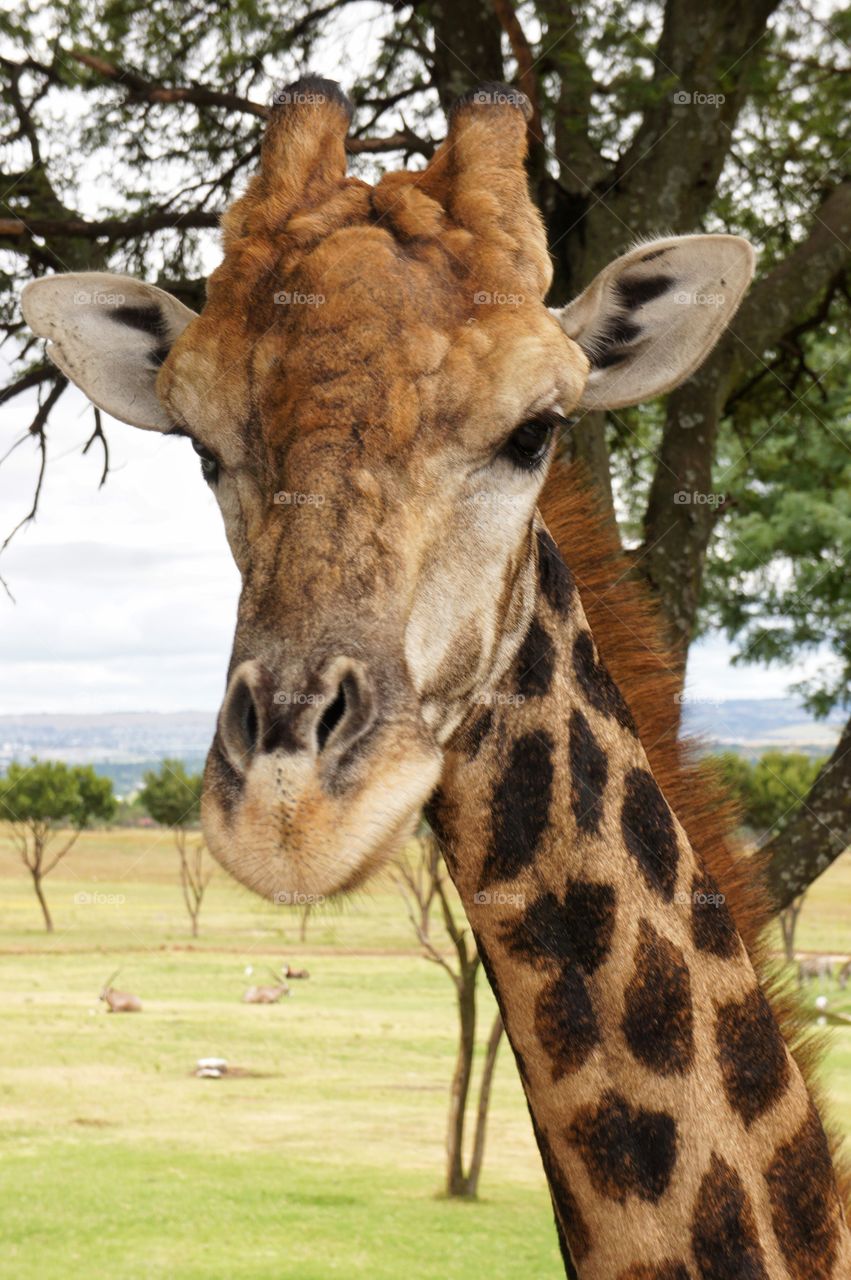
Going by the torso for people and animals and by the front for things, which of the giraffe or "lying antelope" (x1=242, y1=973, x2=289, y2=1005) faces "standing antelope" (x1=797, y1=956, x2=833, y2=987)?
"lying antelope" (x1=242, y1=973, x2=289, y2=1005)

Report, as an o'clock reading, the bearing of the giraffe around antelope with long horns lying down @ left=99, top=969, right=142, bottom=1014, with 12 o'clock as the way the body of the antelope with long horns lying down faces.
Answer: The giraffe is roughly at 9 o'clock from the antelope with long horns lying down.

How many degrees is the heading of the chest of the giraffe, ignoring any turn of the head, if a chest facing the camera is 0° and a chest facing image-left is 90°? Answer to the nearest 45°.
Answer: approximately 45°

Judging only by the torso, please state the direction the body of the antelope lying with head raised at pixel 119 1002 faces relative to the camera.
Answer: to the viewer's left

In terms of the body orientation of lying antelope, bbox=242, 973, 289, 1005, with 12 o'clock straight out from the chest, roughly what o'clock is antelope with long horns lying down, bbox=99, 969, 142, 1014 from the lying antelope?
The antelope with long horns lying down is roughly at 5 o'clock from the lying antelope.

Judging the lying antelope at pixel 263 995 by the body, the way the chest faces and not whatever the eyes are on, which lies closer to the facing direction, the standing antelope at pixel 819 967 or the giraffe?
the standing antelope

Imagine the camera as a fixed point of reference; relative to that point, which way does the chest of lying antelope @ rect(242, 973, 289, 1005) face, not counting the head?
to the viewer's right

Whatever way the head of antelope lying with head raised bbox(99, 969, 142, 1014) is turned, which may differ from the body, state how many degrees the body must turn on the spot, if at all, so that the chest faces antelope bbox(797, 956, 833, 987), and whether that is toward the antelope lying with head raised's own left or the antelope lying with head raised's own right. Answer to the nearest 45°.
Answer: approximately 180°

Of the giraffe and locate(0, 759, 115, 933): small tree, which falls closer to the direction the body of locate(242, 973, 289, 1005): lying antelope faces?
the giraffe

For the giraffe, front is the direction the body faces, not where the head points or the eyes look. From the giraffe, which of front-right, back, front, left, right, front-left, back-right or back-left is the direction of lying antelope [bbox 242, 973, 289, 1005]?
back-right

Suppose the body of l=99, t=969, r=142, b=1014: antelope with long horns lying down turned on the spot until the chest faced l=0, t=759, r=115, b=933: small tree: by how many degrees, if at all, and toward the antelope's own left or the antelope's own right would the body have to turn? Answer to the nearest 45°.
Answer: approximately 90° to the antelope's own right

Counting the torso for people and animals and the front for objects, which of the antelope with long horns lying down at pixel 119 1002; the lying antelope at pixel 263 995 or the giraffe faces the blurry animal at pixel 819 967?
the lying antelope at pixel 263 995

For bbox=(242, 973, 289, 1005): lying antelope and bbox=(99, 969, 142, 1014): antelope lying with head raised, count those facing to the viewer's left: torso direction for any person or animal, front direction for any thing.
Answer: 1

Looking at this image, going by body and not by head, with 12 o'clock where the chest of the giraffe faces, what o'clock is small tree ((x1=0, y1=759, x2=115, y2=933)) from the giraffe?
The small tree is roughly at 4 o'clock from the giraffe.
